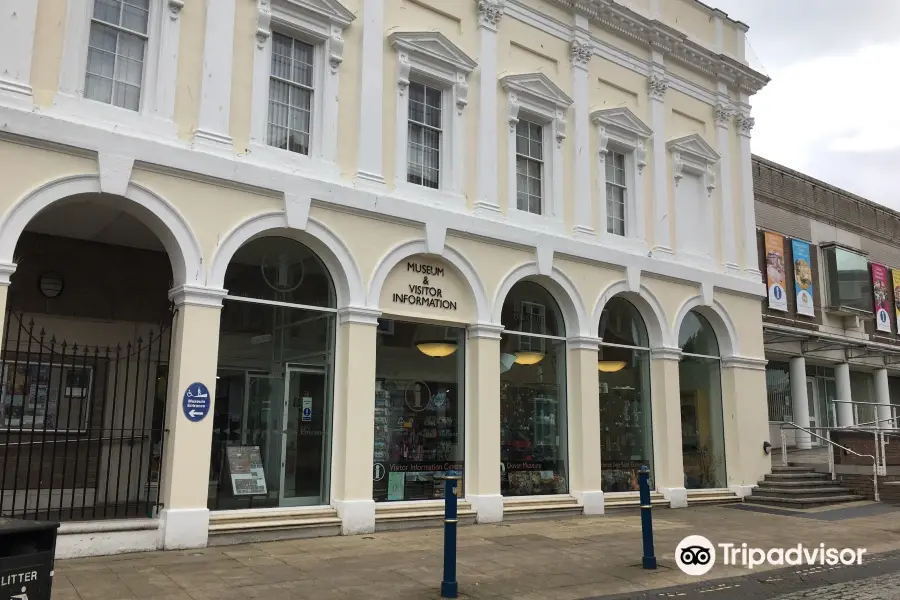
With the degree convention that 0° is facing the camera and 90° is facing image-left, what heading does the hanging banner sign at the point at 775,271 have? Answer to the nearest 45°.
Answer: approximately 315°

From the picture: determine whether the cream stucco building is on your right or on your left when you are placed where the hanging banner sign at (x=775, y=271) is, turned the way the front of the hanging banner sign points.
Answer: on your right

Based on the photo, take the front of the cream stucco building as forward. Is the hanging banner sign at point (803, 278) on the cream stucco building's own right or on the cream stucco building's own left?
on the cream stucco building's own left

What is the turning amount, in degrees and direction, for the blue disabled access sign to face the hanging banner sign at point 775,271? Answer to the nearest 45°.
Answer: approximately 135° to its left

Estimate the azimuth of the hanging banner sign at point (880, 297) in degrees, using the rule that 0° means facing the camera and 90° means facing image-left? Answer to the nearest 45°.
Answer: approximately 315°

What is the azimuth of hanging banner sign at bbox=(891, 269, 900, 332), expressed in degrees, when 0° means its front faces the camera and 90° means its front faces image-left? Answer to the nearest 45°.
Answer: approximately 315°

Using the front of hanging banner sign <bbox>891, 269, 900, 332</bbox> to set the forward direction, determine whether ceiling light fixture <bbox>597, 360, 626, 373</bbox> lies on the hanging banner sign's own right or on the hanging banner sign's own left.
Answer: on the hanging banner sign's own right
